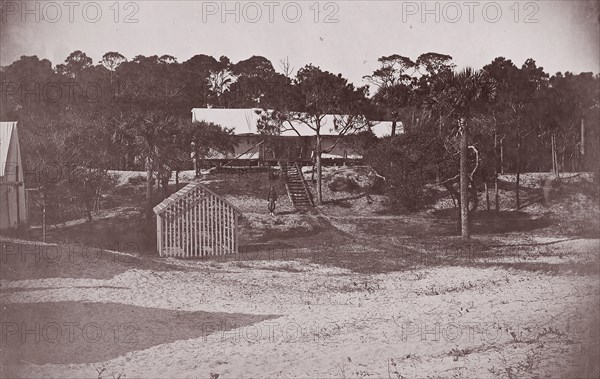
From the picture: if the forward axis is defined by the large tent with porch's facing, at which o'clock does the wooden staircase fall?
The wooden staircase is roughly at 11 o'clock from the large tent with porch.

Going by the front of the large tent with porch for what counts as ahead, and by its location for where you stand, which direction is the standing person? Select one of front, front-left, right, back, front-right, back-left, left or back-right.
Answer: front

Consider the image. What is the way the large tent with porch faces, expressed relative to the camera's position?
facing the viewer

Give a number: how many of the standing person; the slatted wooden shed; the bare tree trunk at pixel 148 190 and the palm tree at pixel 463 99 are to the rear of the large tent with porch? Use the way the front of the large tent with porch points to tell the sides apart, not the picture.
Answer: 0

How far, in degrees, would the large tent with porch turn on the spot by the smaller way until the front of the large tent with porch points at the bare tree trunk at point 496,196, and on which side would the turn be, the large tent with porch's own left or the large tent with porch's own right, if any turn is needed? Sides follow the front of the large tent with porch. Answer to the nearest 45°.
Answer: approximately 90° to the large tent with porch's own left

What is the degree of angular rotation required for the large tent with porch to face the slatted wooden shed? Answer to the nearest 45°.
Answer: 0° — it already faces it

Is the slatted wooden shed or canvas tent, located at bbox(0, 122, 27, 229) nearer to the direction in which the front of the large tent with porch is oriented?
the slatted wooden shed

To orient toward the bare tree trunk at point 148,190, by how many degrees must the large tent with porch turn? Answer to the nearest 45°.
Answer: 0° — it already faces it

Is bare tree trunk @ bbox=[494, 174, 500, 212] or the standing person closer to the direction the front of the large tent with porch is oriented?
the standing person

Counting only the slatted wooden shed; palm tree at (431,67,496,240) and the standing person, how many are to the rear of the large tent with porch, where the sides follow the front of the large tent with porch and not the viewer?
0

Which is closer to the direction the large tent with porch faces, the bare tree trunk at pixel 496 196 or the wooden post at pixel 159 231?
the wooden post

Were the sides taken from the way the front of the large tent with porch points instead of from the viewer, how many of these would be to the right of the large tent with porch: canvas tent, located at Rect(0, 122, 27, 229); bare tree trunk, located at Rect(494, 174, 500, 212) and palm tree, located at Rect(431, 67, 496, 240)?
1

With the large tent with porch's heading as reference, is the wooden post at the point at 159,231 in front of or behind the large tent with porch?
in front

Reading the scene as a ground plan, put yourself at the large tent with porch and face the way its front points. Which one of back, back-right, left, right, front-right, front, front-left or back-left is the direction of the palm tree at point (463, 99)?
front-left
